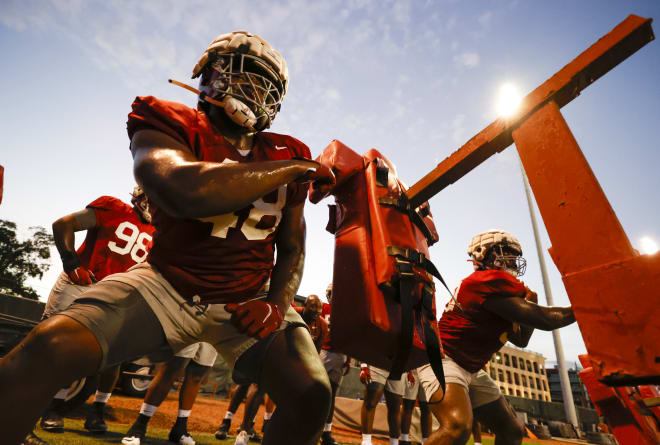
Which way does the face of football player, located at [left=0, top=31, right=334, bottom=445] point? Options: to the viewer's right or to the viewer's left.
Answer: to the viewer's right

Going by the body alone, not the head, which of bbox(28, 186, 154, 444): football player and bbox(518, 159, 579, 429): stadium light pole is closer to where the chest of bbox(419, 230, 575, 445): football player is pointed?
the stadium light pole

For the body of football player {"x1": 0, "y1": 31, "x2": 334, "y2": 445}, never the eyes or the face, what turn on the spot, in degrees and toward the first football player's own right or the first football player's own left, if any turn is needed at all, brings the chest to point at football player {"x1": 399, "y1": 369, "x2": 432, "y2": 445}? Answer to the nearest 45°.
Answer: approximately 90° to the first football player's own left

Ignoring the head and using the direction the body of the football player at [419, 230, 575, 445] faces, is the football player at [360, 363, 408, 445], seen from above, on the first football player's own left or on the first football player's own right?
on the first football player's own left

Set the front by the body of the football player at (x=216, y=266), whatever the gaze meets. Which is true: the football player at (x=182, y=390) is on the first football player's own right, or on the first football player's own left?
on the first football player's own left

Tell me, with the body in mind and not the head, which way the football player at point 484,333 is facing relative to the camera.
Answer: to the viewer's right

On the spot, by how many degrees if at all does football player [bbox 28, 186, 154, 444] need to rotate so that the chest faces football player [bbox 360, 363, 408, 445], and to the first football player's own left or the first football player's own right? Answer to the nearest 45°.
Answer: approximately 45° to the first football player's own left

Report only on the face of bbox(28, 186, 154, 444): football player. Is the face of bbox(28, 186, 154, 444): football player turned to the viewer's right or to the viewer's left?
to the viewer's right
